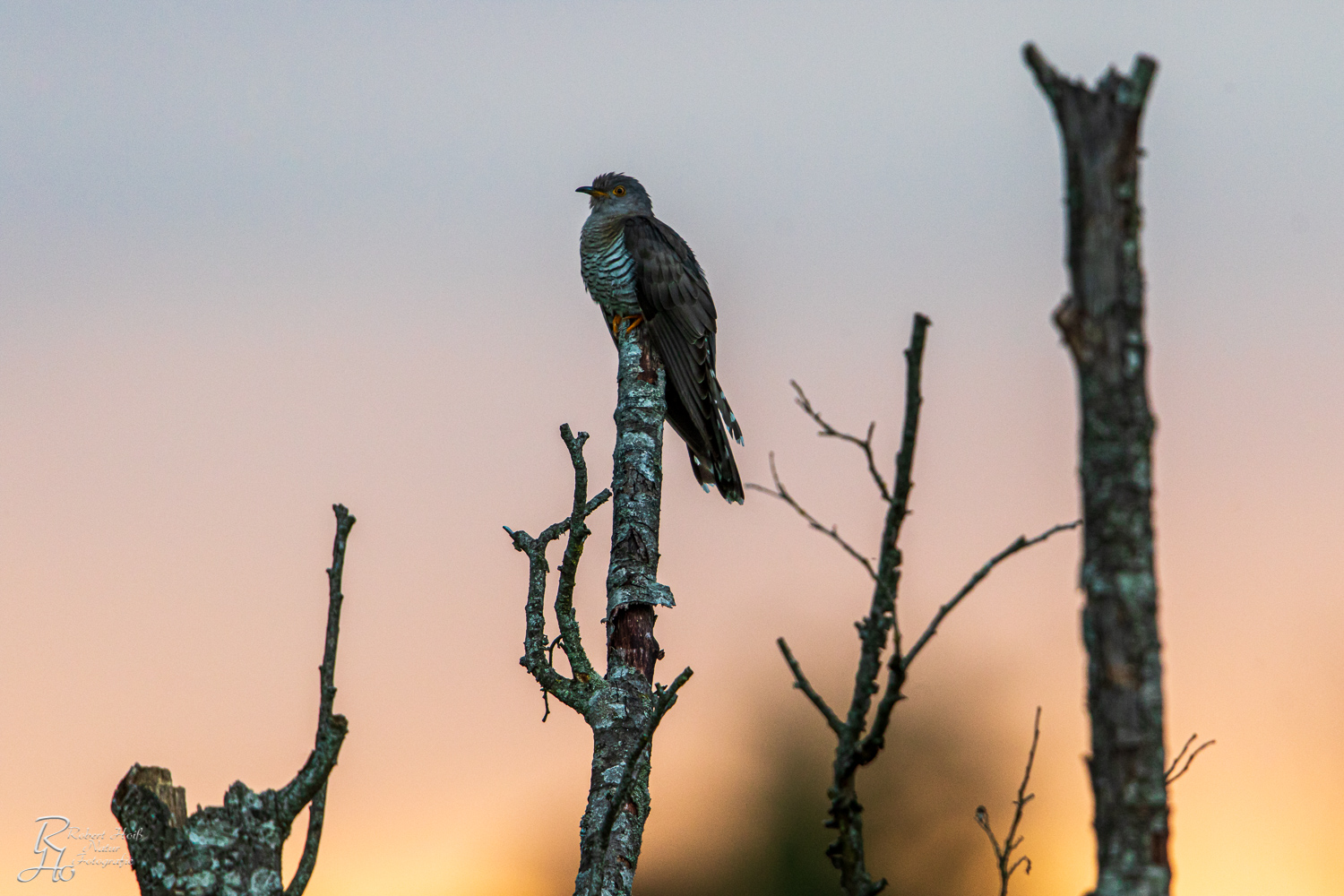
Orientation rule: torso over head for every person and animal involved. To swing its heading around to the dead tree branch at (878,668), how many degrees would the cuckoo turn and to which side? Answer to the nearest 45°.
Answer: approximately 180°

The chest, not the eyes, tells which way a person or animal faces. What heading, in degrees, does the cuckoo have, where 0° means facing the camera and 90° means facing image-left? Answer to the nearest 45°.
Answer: approximately 90°

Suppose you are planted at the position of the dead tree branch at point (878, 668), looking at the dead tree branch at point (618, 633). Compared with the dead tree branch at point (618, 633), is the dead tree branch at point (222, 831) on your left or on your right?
left
